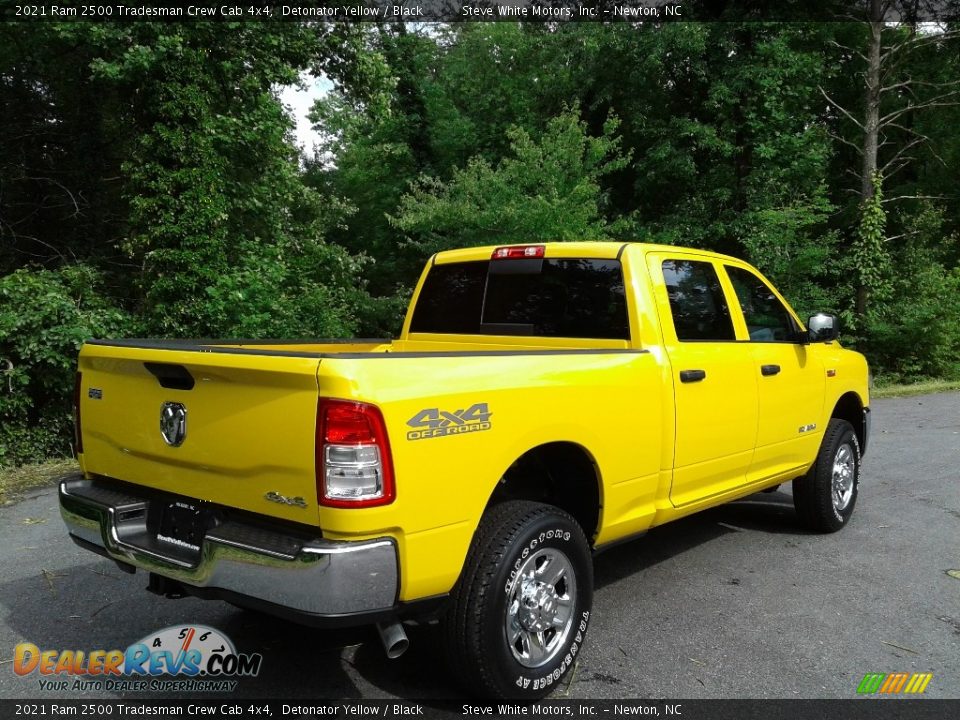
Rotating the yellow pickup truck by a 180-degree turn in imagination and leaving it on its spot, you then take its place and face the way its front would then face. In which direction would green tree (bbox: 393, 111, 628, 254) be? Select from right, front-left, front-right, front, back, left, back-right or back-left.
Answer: back-right

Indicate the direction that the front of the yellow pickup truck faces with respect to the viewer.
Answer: facing away from the viewer and to the right of the viewer
